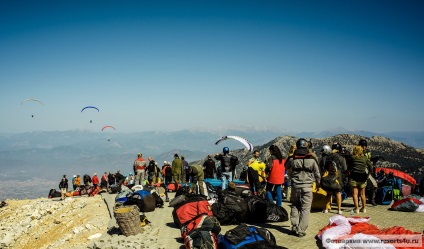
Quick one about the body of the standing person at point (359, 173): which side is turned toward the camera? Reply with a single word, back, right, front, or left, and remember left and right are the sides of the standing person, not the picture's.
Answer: back

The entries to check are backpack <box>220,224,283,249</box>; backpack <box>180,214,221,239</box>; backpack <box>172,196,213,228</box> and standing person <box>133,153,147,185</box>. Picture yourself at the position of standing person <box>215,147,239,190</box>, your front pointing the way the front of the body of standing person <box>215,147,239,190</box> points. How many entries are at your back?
3

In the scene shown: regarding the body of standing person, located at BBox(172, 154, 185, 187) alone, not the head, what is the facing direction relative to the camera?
away from the camera

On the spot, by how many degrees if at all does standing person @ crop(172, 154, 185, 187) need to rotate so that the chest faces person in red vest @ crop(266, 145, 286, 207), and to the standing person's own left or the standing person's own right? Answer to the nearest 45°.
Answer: approximately 135° to the standing person's own right

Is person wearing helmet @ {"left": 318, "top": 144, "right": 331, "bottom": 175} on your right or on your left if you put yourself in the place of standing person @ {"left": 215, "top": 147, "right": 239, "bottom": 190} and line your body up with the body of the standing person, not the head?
on your right

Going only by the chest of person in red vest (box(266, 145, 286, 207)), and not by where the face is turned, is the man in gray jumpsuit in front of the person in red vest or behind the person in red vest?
behind

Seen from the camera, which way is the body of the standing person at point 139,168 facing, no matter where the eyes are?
away from the camera

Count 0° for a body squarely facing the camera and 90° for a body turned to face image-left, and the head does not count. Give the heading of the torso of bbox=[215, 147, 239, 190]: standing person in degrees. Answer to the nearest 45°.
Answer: approximately 180°

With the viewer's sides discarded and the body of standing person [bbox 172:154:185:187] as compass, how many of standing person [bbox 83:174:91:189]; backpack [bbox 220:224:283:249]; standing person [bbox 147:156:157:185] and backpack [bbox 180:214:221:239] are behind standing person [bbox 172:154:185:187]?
2

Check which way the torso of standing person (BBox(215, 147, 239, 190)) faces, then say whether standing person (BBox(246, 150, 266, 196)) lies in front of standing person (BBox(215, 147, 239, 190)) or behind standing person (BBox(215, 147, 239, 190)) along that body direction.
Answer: behind
